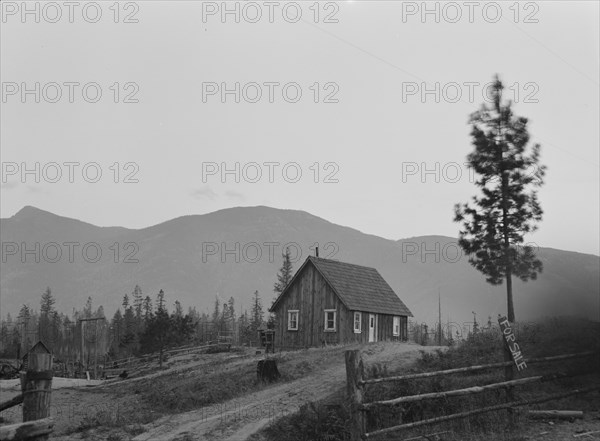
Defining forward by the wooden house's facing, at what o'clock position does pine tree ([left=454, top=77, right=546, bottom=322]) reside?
The pine tree is roughly at 12 o'clock from the wooden house.

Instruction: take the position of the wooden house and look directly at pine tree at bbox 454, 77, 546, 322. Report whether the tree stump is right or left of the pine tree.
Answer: right

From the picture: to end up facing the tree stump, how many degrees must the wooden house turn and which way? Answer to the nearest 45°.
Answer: approximately 45° to its right

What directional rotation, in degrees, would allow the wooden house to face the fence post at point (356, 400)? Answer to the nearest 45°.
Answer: approximately 45° to its right

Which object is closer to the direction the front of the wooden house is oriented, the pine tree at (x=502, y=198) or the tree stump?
the pine tree

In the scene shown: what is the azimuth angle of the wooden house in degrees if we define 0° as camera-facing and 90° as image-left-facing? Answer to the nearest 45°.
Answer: approximately 315°

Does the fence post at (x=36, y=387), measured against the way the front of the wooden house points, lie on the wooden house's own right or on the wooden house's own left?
on the wooden house's own right
